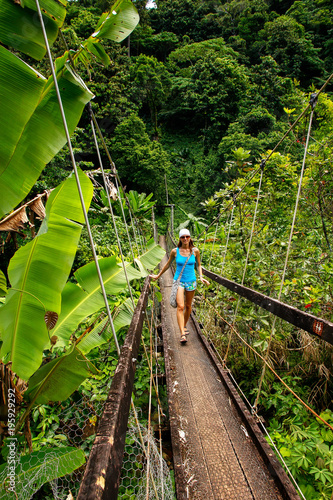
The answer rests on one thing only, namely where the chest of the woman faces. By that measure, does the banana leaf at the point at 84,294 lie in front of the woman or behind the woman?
in front

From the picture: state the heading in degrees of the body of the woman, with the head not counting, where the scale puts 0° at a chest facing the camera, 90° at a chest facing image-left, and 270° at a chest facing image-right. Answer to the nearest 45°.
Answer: approximately 0°

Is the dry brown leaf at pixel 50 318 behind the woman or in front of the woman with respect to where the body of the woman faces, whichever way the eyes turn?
in front

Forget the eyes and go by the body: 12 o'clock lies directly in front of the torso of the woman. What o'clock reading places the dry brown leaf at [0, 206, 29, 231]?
The dry brown leaf is roughly at 1 o'clock from the woman.

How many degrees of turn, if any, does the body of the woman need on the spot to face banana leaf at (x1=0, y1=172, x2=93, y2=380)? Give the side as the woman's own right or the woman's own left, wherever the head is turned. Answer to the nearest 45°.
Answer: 0° — they already face it
